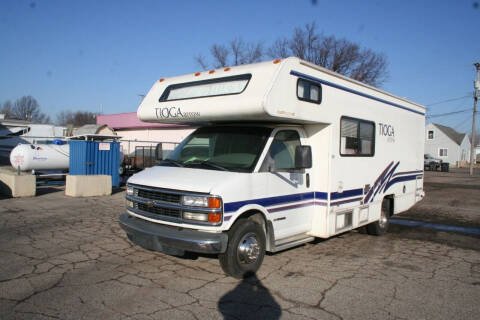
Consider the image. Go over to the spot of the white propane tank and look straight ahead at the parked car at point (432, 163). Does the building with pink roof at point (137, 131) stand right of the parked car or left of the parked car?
left

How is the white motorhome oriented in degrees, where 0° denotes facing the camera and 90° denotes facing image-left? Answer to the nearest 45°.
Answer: approximately 45°

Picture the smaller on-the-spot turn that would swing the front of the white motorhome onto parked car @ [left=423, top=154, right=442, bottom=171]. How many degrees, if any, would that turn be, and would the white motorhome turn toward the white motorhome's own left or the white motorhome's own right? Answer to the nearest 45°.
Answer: approximately 180°
